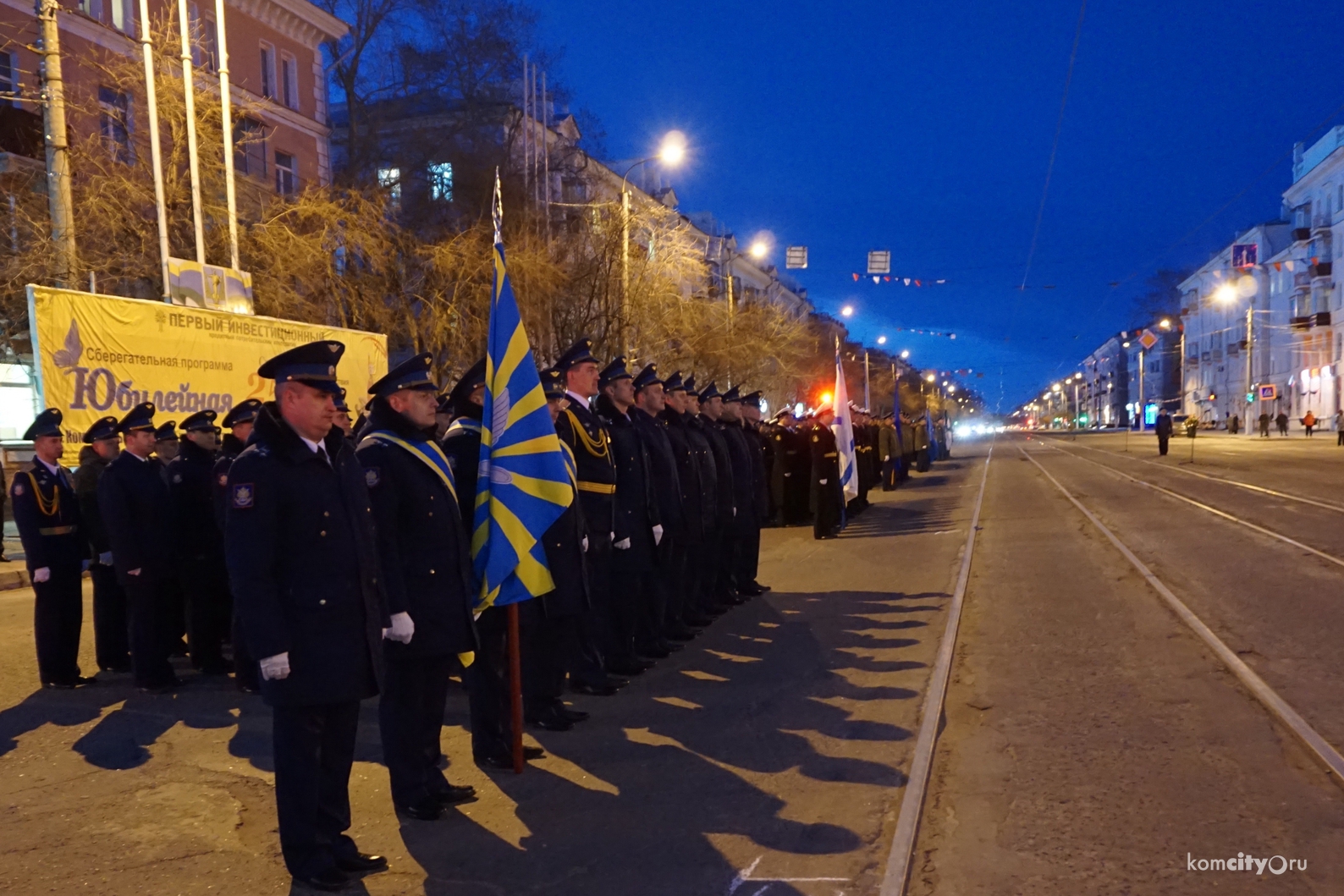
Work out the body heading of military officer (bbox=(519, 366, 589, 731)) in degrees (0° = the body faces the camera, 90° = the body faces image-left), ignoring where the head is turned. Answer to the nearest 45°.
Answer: approximately 270°

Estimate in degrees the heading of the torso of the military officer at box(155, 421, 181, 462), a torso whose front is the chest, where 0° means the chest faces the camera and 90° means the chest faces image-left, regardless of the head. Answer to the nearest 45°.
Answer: approximately 315°

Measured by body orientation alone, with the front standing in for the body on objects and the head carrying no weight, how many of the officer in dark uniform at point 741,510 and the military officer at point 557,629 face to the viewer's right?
2

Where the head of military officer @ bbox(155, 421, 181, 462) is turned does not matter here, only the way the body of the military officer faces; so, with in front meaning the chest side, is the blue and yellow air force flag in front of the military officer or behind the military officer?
in front

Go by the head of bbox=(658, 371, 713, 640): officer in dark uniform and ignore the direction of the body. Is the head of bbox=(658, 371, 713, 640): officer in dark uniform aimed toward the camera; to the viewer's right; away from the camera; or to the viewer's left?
to the viewer's right

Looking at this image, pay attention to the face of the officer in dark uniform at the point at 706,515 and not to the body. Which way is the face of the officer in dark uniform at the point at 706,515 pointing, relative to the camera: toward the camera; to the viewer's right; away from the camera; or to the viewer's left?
to the viewer's right

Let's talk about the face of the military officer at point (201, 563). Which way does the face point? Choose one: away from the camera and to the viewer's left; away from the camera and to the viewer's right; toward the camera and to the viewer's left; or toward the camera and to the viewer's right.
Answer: toward the camera and to the viewer's right

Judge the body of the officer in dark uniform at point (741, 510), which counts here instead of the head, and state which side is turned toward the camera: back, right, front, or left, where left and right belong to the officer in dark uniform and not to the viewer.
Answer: right

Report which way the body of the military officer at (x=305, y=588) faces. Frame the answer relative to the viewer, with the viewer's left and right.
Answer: facing the viewer and to the right of the viewer

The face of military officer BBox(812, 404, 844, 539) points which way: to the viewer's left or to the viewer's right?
to the viewer's right
